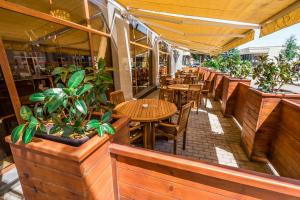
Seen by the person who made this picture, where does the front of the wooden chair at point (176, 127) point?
facing away from the viewer and to the left of the viewer

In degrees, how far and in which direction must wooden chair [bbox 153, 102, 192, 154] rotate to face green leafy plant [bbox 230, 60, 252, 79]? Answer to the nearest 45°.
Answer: approximately 90° to its right

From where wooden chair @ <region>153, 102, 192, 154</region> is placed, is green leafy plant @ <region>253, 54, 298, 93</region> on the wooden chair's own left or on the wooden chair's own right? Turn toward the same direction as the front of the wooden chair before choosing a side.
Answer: on the wooden chair's own right

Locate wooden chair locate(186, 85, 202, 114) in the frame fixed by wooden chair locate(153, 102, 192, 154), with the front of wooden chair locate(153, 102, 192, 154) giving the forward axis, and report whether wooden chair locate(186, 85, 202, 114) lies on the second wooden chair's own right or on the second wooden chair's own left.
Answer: on the second wooden chair's own right

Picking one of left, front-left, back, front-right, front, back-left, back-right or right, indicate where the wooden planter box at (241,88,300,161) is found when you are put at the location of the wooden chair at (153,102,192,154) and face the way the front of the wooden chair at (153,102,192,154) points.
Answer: back-right
